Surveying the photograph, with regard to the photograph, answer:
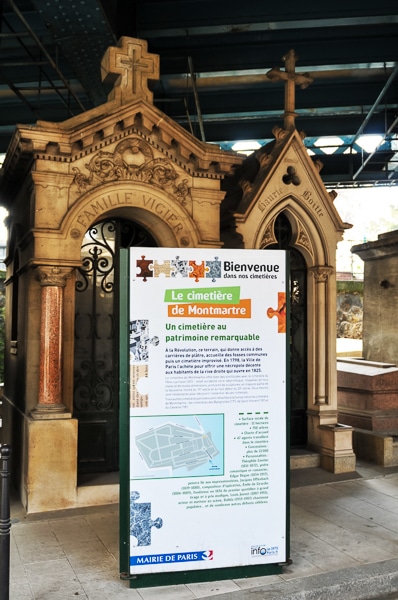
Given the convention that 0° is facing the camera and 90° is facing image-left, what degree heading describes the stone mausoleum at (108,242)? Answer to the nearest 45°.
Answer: approximately 315°

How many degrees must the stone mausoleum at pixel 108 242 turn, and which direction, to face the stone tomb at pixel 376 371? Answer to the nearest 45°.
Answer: approximately 90° to its left

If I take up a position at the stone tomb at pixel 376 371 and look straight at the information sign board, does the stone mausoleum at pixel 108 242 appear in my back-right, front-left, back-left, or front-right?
front-right

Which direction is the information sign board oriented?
toward the camera

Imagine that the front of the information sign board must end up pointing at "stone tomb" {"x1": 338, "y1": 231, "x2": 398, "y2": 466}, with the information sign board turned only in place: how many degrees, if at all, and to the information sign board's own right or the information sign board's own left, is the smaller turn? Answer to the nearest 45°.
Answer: approximately 135° to the information sign board's own left

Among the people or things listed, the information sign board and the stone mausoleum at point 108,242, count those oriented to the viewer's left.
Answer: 0

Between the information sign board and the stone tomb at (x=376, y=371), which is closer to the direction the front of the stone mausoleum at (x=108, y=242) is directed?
the information sign board
